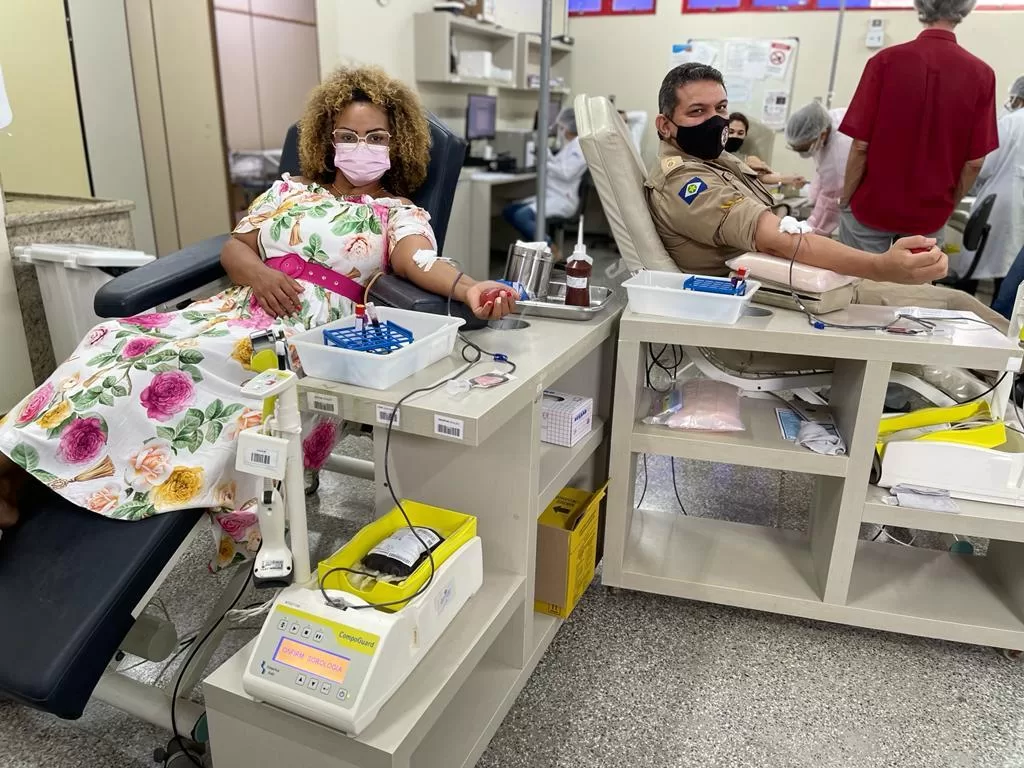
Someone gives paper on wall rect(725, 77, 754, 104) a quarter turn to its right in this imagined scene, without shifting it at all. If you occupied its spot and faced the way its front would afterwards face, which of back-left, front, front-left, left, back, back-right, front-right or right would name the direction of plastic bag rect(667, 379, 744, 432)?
left

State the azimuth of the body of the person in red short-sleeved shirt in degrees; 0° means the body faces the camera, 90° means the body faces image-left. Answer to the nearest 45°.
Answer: approximately 180°

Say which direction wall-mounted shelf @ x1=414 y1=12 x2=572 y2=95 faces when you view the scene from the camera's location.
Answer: facing the viewer and to the right of the viewer

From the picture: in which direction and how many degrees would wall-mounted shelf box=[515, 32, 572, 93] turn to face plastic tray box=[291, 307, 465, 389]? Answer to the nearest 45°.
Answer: approximately 45° to its right

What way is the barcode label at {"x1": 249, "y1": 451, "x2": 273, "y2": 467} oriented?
toward the camera

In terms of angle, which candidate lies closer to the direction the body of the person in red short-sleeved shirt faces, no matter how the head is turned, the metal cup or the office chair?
the office chair

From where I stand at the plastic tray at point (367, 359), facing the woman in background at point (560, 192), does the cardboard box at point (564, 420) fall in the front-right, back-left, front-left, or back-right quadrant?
front-right

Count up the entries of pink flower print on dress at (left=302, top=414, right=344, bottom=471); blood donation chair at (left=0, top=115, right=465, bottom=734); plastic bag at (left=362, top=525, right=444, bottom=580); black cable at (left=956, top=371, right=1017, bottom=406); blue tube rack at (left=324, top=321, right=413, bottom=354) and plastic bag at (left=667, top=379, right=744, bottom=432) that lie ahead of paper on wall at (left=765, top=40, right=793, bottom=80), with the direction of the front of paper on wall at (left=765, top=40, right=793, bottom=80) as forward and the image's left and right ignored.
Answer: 6

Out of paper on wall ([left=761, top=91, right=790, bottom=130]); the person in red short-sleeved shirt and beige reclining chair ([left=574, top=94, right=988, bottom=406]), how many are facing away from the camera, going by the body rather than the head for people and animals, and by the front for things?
1

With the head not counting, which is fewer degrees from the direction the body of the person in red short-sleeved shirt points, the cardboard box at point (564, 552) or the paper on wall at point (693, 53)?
the paper on wall

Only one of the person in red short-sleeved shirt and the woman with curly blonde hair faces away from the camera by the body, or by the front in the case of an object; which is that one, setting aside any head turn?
the person in red short-sleeved shirt

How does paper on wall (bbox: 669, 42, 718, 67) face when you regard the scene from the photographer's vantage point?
facing the viewer

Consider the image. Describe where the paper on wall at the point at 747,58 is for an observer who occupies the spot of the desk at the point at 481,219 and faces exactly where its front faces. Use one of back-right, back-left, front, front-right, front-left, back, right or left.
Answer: left

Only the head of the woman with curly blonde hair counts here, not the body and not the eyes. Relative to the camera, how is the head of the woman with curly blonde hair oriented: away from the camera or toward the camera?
toward the camera

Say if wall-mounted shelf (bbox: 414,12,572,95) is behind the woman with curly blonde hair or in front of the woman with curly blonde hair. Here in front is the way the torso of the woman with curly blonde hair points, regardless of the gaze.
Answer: behind

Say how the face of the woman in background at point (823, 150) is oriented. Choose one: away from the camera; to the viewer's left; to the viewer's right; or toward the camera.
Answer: to the viewer's left
